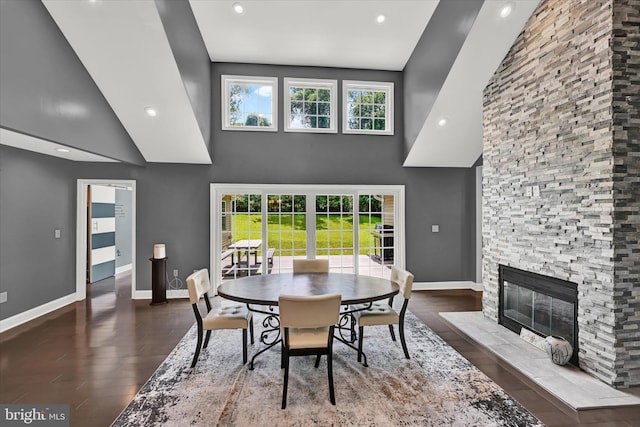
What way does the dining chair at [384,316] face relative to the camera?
to the viewer's left

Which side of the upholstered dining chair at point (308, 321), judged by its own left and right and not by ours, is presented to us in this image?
back

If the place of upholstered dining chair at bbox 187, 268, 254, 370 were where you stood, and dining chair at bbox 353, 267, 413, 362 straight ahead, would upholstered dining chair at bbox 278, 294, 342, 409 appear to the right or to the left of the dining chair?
right

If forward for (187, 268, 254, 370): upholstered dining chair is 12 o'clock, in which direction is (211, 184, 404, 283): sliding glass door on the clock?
The sliding glass door is roughly at 10 o'clock from the upholstered dining chair.

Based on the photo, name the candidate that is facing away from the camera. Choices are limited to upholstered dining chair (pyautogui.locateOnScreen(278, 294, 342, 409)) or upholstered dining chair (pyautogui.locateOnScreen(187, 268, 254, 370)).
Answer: upholstered dining chair (pyautogui.locateOnScreen(278, 294, 342, 409))

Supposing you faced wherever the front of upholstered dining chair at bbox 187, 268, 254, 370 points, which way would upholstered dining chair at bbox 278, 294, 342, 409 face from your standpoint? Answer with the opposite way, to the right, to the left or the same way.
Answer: to the left

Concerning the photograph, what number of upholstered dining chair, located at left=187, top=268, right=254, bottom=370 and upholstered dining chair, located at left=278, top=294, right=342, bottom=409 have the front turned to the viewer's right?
1

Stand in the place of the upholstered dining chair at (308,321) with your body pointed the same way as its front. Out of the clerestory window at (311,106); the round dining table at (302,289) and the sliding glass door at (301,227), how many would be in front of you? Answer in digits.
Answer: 3

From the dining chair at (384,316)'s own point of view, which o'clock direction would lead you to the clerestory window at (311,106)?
The clerestory window is roughly at 2 o'clock from the dining chair.

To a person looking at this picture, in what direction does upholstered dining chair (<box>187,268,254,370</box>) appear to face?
facing to the right of the viewer
